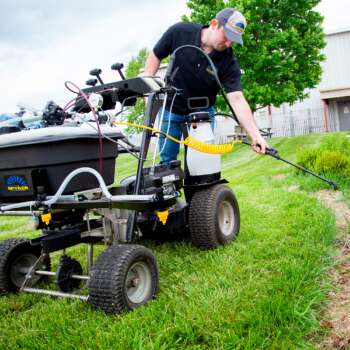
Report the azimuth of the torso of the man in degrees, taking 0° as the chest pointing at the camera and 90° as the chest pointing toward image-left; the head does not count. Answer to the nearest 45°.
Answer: approximately 315°

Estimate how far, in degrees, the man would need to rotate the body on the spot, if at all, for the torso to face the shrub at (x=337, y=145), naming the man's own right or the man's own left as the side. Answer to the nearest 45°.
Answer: approximately 90° to the man's own left

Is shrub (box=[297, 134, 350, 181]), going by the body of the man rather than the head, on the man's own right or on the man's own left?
on the man's own left

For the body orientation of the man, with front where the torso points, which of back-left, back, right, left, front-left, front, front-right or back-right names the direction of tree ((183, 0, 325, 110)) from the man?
back-left

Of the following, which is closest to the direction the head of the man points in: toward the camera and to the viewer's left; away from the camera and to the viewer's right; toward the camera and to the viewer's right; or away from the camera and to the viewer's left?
toward the camera and to the viewer's right
